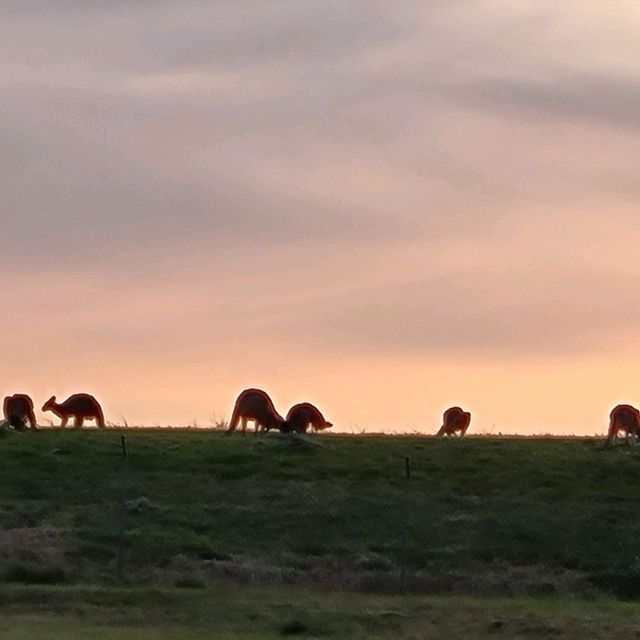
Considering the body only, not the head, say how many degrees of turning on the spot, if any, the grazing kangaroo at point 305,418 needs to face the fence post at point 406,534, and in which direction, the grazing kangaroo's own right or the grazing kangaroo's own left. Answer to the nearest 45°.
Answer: approximately 90° to the grazing kangaroo's own right

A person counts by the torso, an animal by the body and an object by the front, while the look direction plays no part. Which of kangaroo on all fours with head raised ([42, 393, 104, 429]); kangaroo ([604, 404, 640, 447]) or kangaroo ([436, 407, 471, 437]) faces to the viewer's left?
the kangaroo on all fours with head raised

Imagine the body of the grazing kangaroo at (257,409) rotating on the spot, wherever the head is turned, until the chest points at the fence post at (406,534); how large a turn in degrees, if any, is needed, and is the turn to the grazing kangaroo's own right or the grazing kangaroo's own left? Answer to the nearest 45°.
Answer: approximately 90° to the grazing kangaroo's own right

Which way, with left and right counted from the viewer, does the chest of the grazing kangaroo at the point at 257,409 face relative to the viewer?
facing to the right of the viewer

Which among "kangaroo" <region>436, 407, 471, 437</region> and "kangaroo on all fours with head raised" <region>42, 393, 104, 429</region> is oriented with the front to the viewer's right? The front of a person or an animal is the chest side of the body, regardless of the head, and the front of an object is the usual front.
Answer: the kangaroo

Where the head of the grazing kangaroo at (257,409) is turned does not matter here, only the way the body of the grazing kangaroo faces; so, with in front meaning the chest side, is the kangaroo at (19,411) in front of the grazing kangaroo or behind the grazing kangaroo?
behind

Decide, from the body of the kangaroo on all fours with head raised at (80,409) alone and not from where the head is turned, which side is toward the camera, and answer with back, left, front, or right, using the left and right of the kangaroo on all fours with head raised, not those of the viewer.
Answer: left

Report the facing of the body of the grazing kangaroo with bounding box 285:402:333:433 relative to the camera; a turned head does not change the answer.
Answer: to the viewer's right

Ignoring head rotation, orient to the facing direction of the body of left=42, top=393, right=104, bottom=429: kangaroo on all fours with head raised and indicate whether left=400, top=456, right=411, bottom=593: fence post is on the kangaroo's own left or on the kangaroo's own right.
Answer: on the kangaroo's own left

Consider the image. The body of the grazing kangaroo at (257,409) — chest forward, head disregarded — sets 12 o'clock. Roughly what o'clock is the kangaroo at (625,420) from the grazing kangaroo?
The kangaroo is roughly at 12 o'clock from the grazing kangaroo.

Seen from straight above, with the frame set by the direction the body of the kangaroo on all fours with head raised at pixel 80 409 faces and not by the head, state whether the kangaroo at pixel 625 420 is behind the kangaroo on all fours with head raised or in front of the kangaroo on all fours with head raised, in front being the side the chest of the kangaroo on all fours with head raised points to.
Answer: behind
